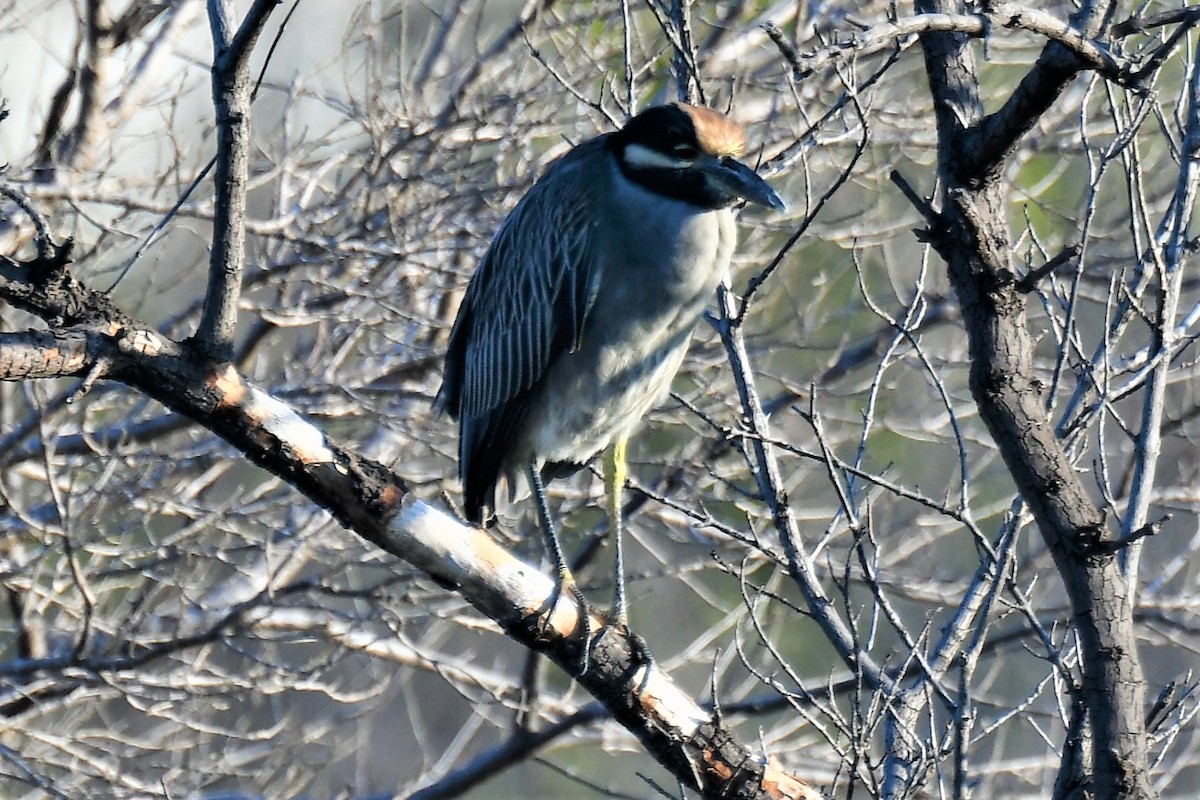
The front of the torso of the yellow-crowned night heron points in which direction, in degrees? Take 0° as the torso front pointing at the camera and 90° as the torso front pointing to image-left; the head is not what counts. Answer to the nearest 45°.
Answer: approximately 315°
